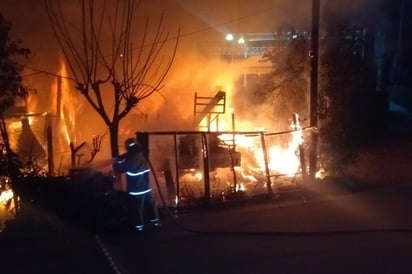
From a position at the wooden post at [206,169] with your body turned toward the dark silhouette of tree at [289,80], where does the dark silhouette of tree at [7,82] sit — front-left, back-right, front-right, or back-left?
back-left

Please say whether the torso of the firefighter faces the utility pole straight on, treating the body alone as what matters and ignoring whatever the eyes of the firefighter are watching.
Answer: no

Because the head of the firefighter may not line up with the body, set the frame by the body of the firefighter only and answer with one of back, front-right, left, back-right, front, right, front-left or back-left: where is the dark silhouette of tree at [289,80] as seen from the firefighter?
right

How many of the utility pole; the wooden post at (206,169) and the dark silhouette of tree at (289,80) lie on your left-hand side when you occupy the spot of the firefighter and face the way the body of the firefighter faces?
0

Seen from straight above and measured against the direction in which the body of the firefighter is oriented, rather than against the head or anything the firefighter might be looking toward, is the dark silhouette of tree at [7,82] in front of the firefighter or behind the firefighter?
in front

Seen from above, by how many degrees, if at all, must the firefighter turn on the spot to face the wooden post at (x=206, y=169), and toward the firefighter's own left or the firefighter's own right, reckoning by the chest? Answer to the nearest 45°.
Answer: approximately 90° to the firefighter's own right

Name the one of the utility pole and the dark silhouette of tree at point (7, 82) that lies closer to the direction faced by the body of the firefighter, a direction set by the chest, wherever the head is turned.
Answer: the dark silhouette of tree

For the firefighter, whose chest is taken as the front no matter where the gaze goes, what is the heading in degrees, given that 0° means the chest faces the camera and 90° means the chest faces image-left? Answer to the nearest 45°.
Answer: approximately 135°
